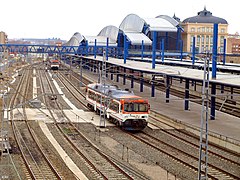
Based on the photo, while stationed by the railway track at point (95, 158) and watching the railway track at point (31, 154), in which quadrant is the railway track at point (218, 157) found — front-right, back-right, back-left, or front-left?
back-right

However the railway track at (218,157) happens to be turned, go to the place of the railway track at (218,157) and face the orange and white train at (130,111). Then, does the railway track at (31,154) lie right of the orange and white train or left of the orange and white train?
left

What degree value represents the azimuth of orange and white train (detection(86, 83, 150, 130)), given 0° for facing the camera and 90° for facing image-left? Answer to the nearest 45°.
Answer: approximately 315°

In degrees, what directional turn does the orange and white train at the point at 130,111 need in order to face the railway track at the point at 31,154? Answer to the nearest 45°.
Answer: approximately 90° to its right
